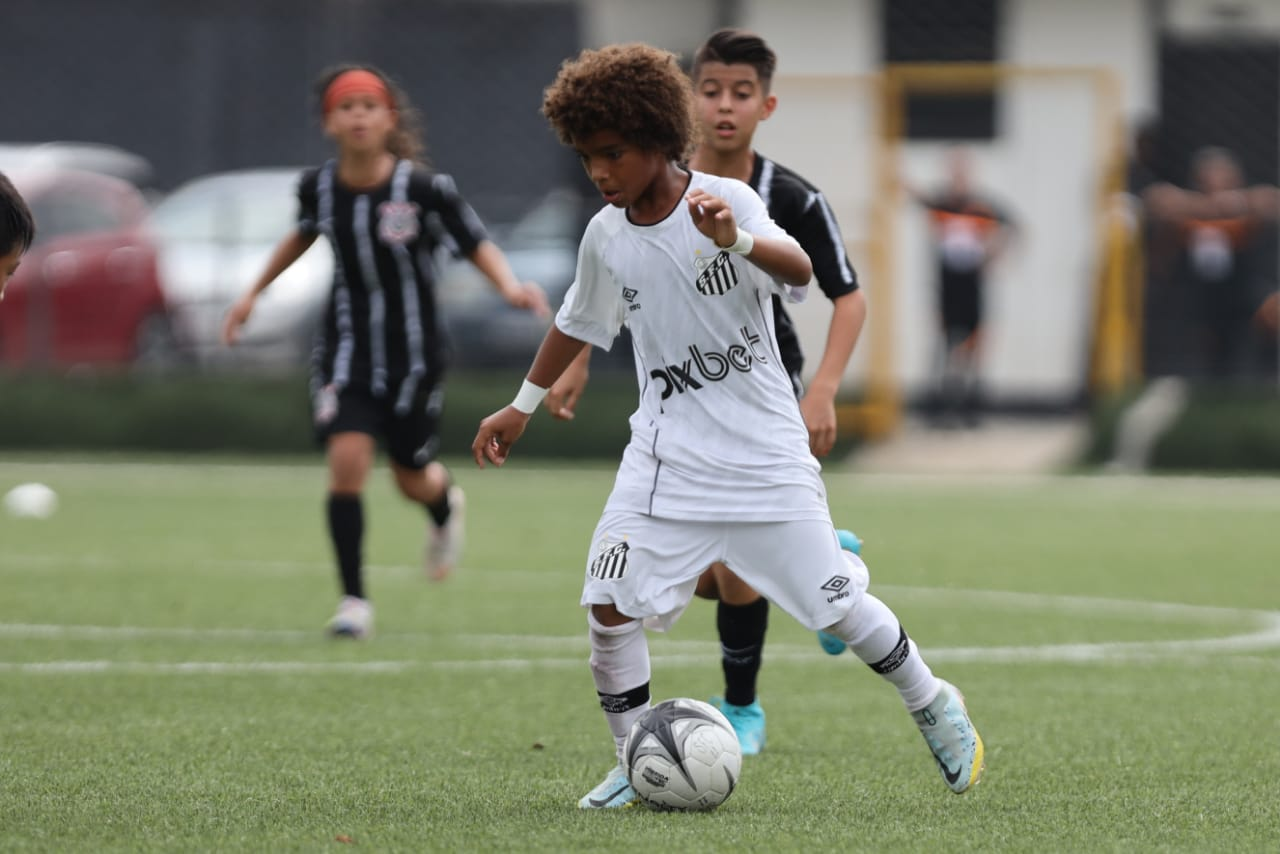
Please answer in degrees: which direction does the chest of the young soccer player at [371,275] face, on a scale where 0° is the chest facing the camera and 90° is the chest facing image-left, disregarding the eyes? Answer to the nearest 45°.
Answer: approximately 0°

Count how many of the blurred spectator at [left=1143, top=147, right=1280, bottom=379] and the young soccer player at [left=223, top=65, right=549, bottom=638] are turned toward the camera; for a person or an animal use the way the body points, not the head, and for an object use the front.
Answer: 2

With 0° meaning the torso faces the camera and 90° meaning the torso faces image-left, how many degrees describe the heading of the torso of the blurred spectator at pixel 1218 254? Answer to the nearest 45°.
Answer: approximately 0°

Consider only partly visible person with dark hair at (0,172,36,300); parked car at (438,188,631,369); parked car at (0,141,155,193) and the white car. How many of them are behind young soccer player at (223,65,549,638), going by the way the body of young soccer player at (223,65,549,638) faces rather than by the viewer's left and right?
3

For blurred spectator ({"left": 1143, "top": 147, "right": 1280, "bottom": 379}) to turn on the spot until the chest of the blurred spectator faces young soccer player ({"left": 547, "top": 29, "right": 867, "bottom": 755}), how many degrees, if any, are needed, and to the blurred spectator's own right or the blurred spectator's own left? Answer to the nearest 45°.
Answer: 0° — they already face them

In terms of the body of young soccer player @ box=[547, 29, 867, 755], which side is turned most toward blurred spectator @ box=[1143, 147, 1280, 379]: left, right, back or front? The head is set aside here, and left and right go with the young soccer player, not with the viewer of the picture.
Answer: back

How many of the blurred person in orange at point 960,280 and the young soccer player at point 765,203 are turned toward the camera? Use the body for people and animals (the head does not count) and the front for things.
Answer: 2

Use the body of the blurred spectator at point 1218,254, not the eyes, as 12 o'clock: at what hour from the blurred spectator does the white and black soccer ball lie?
The white and black soccer ball is roughly at 12 o'clock from the blurred spectator.

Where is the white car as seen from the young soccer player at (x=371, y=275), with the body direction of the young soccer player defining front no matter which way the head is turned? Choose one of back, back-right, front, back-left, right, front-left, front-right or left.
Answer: back
